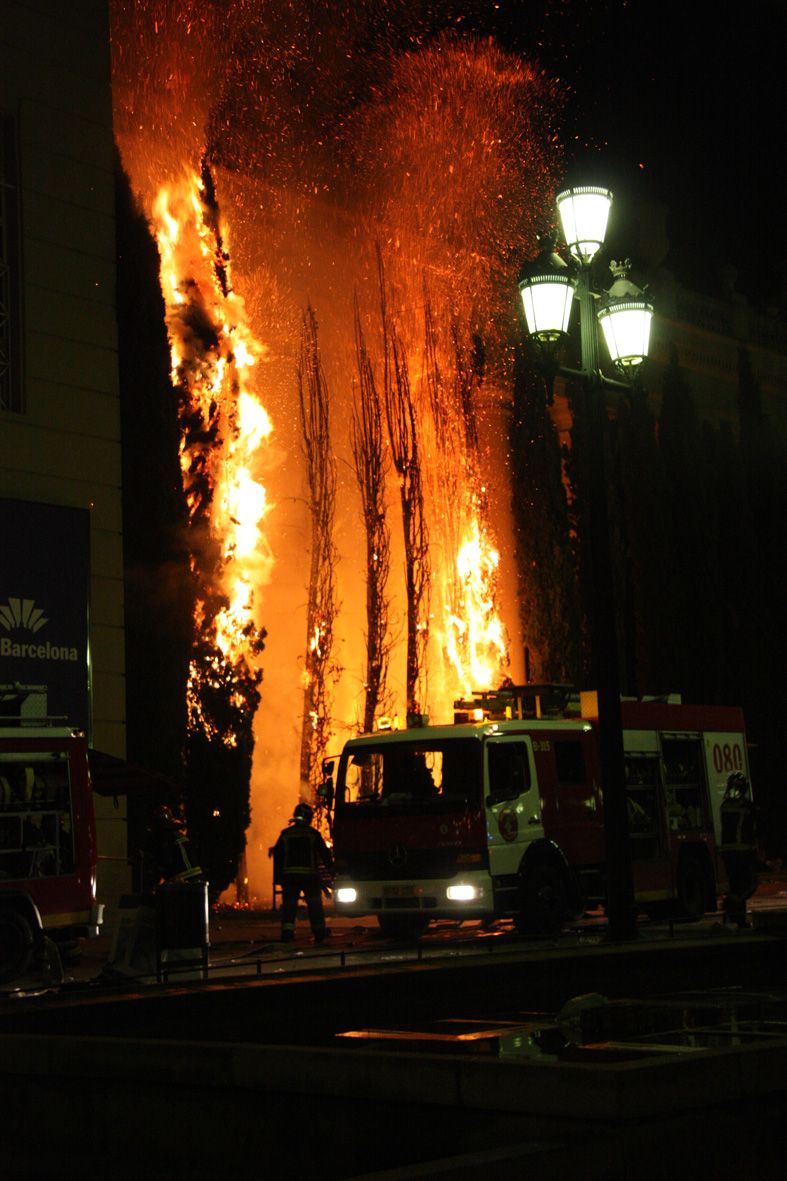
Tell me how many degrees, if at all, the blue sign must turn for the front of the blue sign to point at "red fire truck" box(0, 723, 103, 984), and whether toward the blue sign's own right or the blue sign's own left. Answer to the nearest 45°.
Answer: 0° — it already faces it

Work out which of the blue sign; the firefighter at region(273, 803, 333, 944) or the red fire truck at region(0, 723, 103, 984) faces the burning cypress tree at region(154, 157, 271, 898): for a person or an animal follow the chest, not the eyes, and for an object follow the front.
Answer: the firefighter

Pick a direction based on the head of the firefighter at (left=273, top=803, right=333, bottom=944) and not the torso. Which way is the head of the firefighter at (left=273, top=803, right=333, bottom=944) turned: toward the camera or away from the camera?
away from the camera

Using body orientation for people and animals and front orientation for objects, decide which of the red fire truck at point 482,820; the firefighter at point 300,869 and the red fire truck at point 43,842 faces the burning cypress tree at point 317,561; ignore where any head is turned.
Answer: the firefighter

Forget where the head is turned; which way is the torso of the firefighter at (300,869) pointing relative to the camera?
away from the camera

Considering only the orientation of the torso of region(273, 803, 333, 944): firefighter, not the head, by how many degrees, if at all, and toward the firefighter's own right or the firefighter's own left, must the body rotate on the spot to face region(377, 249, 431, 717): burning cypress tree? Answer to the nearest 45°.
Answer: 0° — they already face it

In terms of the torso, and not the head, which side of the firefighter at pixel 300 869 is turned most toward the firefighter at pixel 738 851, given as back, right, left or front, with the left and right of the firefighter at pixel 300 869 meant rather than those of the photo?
right

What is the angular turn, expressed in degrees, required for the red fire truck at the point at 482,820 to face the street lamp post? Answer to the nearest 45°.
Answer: approximately 45° to its left

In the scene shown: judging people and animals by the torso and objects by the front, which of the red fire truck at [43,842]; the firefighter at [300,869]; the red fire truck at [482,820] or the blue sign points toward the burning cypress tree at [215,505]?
the firefighter

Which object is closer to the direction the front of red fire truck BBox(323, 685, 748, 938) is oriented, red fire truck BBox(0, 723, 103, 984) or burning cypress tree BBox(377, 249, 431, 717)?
the red fire truck
